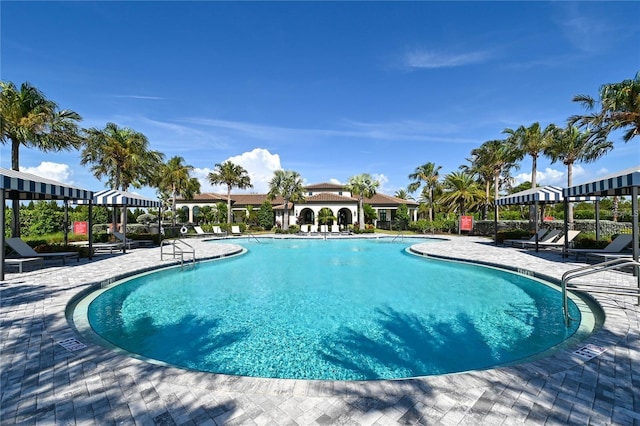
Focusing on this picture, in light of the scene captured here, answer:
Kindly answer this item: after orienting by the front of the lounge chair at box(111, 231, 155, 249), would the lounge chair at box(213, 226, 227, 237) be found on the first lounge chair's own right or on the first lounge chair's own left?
on the first lounge chair's own left

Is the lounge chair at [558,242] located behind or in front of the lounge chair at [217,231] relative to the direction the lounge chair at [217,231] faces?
in front

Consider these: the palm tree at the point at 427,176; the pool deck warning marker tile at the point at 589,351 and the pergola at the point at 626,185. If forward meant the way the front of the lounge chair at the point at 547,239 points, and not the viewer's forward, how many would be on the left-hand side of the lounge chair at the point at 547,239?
2

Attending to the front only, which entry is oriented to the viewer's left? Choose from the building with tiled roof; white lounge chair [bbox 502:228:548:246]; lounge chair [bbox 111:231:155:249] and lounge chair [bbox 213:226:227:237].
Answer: the white lounge chair

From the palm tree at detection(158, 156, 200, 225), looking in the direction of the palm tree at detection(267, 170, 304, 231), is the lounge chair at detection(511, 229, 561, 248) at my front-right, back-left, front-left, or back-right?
front-right

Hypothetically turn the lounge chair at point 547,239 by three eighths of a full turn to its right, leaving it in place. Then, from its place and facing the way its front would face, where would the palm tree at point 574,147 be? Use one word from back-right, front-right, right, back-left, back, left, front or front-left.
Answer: front-left

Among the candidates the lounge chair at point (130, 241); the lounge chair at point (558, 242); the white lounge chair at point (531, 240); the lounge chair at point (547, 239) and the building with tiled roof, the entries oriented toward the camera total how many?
1

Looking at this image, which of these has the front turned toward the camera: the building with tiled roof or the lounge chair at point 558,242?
the building with tiled roof

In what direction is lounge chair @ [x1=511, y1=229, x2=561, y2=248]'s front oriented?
to the viewer's left

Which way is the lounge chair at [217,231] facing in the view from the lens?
facing the viewer and to the right of the viewer

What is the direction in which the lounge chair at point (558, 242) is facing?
to the viewer's left

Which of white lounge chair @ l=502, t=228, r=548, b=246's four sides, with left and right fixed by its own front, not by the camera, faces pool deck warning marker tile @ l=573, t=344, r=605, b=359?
left

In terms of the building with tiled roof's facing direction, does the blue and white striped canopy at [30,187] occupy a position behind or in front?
in front

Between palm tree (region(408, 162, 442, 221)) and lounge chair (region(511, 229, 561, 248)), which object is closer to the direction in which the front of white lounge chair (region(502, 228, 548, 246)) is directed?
the palm tree

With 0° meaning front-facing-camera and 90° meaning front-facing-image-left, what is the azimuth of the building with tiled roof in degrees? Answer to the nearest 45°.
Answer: approximately 0°

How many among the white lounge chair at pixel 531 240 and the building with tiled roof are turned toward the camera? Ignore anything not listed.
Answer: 1

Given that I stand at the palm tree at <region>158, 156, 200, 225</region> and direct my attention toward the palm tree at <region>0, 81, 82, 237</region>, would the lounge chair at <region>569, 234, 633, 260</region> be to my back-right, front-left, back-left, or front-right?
front-left
